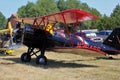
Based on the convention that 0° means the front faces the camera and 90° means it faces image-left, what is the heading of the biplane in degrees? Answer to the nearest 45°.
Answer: approximately 45°
